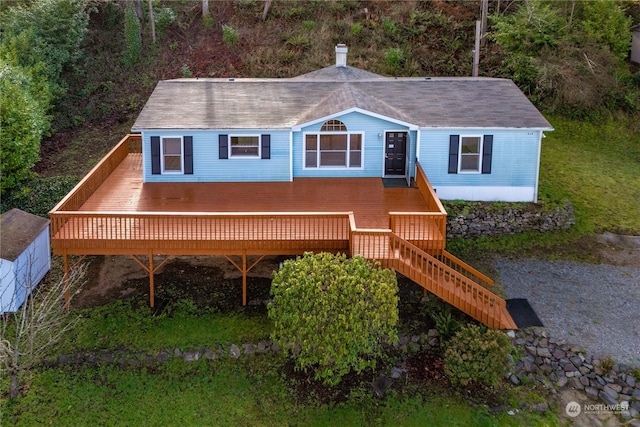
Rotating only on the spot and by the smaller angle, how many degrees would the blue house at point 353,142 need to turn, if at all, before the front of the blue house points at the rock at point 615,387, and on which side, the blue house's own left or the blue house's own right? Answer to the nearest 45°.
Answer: approximately 45° to the blue house's own left

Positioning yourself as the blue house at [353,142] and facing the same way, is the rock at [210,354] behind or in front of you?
in front

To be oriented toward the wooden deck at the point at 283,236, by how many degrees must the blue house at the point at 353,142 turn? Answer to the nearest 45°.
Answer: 0° — it already faces it

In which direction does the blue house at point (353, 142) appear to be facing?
toward the camera

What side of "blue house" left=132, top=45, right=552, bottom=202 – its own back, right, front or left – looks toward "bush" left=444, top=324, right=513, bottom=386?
front

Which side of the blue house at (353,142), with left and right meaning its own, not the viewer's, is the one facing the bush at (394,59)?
back

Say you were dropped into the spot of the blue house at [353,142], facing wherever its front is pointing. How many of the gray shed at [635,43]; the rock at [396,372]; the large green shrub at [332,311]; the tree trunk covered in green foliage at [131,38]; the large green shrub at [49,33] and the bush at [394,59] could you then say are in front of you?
2

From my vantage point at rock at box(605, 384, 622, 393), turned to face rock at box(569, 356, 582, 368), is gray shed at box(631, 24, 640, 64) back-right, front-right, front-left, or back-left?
front-right

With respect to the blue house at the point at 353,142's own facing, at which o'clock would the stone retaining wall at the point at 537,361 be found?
The stone retaining wall is roughly at 11 o'clock from the blue house.

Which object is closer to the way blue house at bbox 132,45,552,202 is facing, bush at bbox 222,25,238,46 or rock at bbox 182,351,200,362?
the rock

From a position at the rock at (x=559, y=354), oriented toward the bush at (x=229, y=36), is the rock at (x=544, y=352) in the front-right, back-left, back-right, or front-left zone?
front-left

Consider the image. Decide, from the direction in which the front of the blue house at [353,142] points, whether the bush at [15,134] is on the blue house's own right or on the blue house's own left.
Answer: on the blue house's own right

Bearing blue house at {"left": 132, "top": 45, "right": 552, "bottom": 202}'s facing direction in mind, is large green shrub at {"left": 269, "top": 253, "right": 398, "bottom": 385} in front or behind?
in front

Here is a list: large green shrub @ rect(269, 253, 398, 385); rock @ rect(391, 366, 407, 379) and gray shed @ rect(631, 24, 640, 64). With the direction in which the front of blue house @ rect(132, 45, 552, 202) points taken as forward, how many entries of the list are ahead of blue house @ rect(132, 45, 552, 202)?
2

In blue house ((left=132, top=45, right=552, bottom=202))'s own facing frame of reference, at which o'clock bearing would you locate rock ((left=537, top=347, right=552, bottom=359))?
The rock is roughly at 11 o'clock from the blue house.

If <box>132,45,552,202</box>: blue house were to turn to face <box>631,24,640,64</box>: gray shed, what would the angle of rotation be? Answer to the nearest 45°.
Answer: approximately 135° to its left
